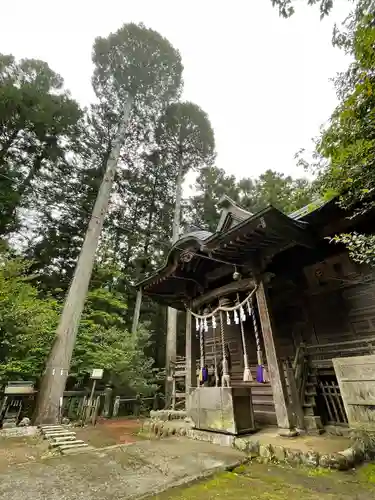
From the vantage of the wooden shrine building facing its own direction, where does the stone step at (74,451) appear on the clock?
The stone step is roughly at 1 o'clock from the wooden shrine building.

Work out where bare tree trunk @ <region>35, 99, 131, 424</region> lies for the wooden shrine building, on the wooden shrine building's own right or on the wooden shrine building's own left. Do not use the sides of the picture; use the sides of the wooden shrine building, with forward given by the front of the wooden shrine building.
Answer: on the wooden shrine building's own right

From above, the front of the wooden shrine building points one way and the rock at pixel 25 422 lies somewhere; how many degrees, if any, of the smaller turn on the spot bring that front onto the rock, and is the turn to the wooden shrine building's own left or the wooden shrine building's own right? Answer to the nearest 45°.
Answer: approximately 45° to the wooden shrine building's own right

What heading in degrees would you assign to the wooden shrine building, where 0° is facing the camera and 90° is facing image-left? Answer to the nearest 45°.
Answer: approximately 45°

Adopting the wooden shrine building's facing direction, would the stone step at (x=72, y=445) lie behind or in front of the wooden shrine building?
in front

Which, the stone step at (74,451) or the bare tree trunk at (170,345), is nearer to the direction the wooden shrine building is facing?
the stone step

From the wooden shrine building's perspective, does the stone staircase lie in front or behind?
in front

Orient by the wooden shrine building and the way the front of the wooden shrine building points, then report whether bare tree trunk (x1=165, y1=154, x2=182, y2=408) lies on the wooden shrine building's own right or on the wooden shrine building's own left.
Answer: on the wooden shrine building's own right
